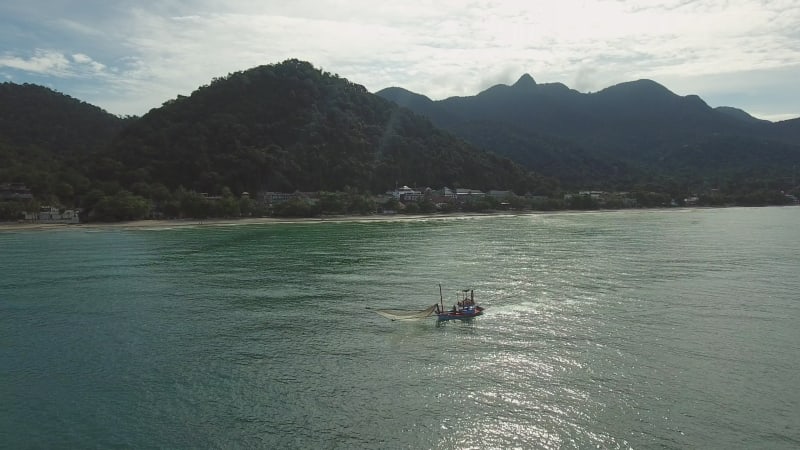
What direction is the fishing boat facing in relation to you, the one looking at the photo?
facing to the left of the viewer
